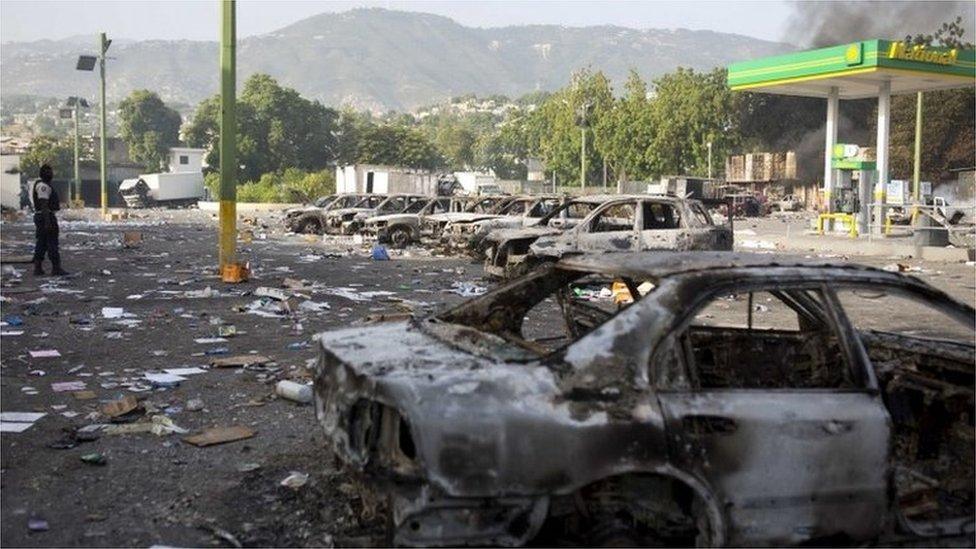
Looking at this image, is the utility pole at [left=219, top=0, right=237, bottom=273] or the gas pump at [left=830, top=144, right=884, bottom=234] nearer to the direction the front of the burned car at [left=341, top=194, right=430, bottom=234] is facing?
the utility pole

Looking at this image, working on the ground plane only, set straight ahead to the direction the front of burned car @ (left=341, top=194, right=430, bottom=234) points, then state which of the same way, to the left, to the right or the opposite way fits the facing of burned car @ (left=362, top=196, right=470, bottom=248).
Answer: the same way

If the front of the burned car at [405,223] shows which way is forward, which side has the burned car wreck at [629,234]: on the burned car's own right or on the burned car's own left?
on the burned car's own left

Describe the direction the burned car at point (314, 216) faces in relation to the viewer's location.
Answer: facing the viewer and to the left of the viewer

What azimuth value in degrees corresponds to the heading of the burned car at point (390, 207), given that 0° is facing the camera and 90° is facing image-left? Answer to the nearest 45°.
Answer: approximately 45°

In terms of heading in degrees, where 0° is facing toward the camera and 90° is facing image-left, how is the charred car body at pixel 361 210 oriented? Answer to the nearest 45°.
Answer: approximately 45°

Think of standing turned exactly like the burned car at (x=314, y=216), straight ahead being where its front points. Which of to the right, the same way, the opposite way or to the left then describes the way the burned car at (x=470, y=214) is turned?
the same way

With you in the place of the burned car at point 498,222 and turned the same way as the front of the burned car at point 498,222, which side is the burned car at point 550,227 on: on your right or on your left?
on your left

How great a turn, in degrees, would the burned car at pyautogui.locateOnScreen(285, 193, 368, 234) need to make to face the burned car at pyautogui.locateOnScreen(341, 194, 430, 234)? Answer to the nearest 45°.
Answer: approximately 90° to its left

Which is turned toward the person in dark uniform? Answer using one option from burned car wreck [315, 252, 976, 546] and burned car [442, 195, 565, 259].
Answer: the burned car

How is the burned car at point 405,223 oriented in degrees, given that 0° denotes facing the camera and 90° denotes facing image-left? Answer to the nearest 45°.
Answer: approximately 45°

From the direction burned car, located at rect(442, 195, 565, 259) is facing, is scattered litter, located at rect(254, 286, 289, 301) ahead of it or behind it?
ahead

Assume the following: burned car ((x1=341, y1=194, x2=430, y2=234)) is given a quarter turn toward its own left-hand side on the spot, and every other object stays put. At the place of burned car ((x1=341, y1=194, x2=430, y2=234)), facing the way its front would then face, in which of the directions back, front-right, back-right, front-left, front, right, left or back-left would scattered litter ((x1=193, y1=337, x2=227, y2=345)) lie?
front-right

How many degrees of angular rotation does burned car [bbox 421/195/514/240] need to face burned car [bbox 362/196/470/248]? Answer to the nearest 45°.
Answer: approximately 90° to its right

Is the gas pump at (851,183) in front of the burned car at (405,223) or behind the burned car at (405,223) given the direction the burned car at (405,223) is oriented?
behind
